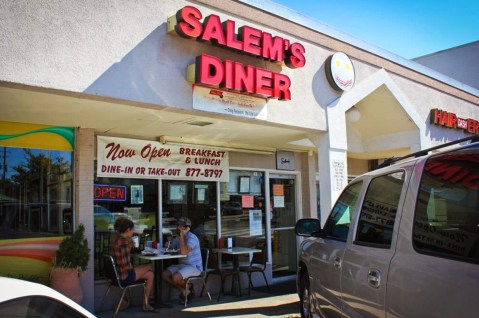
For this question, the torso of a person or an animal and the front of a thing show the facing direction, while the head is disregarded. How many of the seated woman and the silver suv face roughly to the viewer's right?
1

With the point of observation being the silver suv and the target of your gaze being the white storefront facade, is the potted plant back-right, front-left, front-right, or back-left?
front-left

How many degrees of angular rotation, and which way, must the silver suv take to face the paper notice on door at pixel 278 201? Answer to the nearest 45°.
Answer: approximately 45° to its right

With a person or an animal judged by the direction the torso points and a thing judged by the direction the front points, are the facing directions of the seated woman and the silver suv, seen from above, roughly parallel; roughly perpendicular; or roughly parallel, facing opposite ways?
roughly perpendicular

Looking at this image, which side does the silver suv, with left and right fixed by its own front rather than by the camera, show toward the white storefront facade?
front

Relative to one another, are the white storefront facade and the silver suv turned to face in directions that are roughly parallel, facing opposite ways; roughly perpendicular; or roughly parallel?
roughly parallel, facing opposite ways

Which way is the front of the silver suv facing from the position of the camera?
facing away from the viewer and to the left of the viewer

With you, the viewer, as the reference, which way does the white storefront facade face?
facing the viewer and to the right of the viewer

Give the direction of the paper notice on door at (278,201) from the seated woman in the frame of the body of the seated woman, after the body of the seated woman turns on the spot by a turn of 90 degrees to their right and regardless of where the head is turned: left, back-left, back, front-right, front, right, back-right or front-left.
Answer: back-left

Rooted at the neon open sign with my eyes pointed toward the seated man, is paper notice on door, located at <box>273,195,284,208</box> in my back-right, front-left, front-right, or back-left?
front-left

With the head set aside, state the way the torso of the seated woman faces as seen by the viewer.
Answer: to the viewer's right

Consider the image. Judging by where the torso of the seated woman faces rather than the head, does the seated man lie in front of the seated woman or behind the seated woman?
in front
